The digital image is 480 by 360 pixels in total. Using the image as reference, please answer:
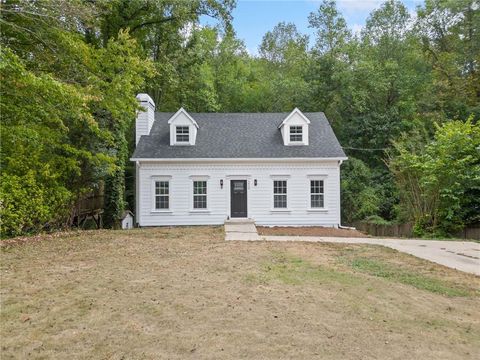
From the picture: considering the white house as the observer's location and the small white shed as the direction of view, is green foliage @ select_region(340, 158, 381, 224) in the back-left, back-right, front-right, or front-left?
back-right

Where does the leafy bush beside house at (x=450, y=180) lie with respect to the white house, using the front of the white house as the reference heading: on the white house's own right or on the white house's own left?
on the white house's own left

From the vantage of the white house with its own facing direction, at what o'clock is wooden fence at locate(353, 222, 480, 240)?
The wooden fence is roughly at 9 o'clock from the white house.

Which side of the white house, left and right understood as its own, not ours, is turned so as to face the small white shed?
right

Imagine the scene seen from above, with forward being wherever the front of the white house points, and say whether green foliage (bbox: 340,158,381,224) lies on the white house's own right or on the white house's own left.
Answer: on the white house's own left

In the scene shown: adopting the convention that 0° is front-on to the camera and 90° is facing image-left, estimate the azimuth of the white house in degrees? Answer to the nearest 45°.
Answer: approximately 0°
